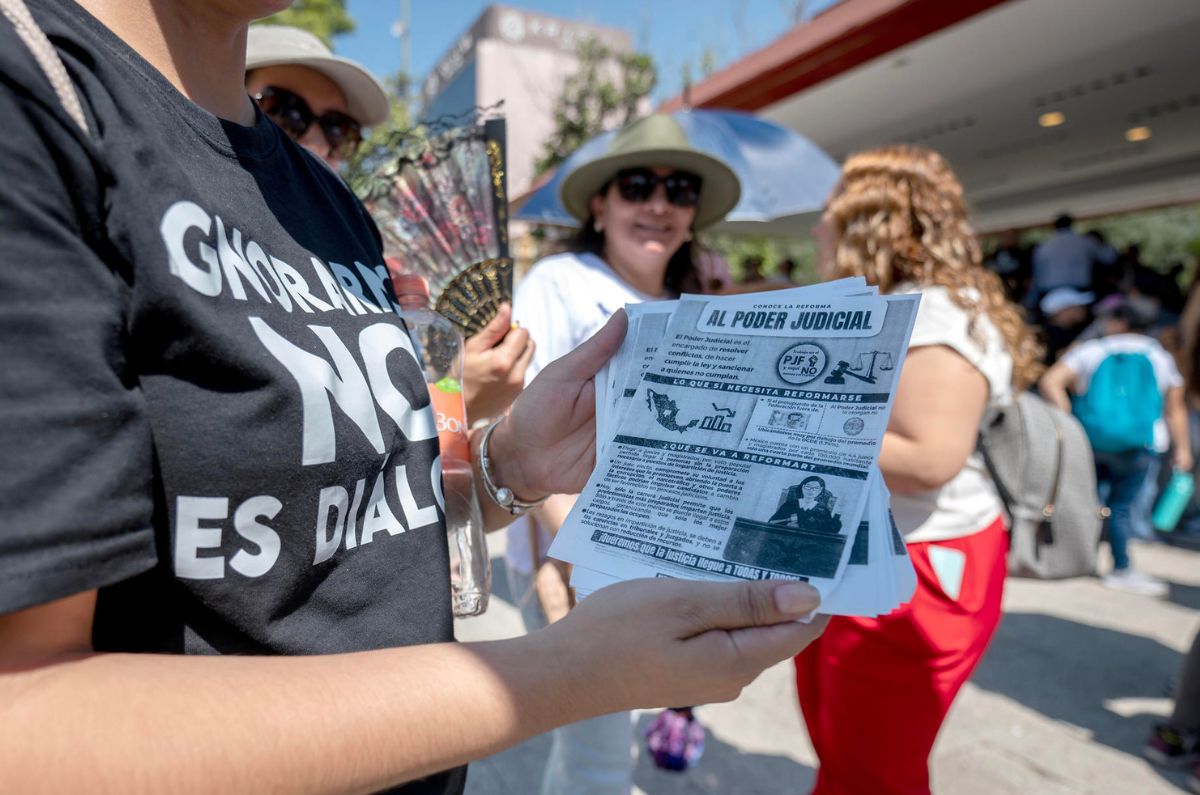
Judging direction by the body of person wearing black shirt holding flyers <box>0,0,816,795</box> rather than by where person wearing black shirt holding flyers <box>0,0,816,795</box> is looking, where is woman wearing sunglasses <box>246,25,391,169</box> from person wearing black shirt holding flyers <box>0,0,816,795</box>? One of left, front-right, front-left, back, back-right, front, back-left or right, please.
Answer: back-left

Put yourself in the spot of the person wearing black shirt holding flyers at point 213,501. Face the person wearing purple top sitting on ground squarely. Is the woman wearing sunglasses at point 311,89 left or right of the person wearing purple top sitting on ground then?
left

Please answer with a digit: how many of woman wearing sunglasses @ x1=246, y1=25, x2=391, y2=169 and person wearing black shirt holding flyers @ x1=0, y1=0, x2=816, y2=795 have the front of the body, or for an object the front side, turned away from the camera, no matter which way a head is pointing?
0

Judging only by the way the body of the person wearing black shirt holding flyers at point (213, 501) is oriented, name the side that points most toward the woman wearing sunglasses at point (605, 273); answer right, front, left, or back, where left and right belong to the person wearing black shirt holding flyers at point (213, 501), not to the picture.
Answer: left

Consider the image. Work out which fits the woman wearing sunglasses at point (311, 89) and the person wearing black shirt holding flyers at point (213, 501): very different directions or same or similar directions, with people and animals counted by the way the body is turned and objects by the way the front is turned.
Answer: same or similar directions

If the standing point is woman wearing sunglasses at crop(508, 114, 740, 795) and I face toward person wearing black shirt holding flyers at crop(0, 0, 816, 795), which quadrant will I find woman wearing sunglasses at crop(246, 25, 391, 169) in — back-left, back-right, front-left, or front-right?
front-right

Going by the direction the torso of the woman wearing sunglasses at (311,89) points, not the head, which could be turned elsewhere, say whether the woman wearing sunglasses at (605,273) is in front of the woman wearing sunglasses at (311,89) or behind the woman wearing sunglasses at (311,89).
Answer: in front

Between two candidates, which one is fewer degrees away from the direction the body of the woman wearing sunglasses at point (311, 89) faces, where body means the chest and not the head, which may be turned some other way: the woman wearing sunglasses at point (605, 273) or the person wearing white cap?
the woman wearing sunglasses
